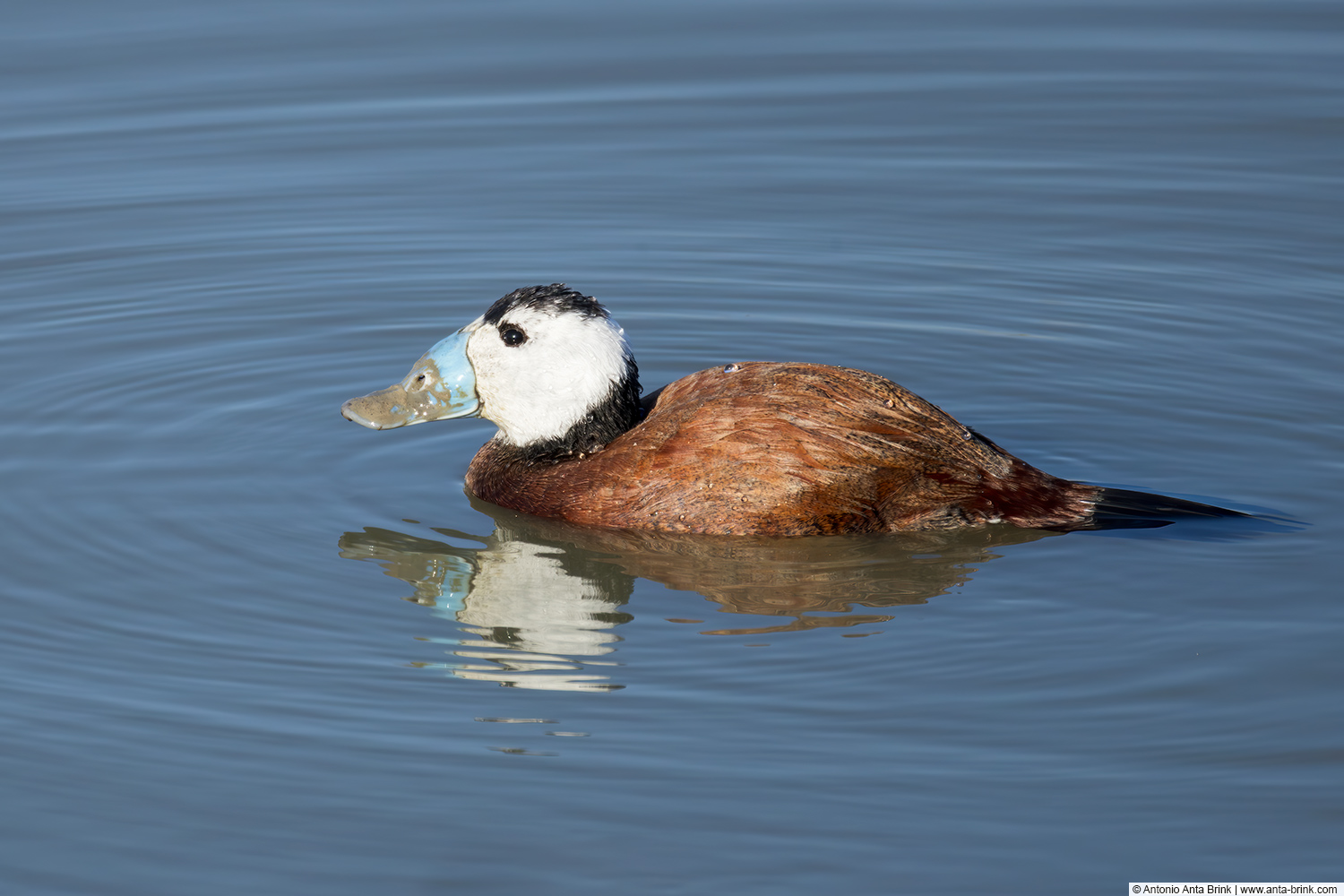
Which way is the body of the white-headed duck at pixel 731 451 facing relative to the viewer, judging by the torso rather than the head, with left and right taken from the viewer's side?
facing to the left of the viewer
